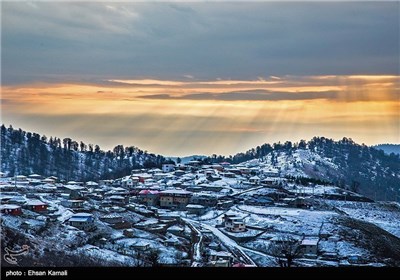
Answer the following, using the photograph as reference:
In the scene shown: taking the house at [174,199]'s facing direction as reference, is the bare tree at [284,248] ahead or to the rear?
ahead

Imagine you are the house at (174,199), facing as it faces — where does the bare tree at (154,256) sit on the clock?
The bare tree is roughly at 12 o'clock from the house.

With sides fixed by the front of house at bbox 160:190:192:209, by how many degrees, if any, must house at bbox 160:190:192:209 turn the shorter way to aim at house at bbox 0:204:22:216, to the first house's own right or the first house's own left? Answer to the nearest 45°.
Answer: approximately 45° to the first house's own right

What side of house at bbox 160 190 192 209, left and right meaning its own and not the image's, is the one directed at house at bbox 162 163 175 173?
back

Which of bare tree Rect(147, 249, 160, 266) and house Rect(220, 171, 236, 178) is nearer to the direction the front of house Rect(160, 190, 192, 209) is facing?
the bare tree

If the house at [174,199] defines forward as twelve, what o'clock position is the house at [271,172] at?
the house at [271,172] is roughly at 7 o'clock from the house at [174,199].

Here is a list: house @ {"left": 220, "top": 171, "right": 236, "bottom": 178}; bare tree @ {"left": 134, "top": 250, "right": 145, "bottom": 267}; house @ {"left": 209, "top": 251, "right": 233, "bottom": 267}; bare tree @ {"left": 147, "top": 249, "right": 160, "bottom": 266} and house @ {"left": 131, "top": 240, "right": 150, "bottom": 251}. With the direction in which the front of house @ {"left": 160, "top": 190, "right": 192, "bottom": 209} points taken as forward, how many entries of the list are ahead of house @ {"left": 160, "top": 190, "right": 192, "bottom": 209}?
4

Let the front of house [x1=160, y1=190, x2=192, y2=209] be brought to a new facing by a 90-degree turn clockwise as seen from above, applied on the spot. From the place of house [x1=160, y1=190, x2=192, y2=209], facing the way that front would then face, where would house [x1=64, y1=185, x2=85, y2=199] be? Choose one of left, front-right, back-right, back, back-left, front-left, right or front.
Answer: front

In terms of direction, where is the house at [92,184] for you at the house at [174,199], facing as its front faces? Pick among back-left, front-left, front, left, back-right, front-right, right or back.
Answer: back-right

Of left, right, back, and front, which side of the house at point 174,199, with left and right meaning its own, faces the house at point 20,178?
right

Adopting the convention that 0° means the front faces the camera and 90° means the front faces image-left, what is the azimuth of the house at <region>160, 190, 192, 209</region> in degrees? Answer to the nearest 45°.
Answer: approximately 0°

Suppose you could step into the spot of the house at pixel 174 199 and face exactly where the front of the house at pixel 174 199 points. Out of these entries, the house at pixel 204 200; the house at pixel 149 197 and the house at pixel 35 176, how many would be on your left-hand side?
1

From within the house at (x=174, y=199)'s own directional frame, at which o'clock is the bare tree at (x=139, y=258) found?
The bare tree is roughly at 12 o'clock from the house.

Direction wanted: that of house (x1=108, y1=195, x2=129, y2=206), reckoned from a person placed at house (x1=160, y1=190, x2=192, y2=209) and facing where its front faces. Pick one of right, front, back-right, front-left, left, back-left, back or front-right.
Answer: right
